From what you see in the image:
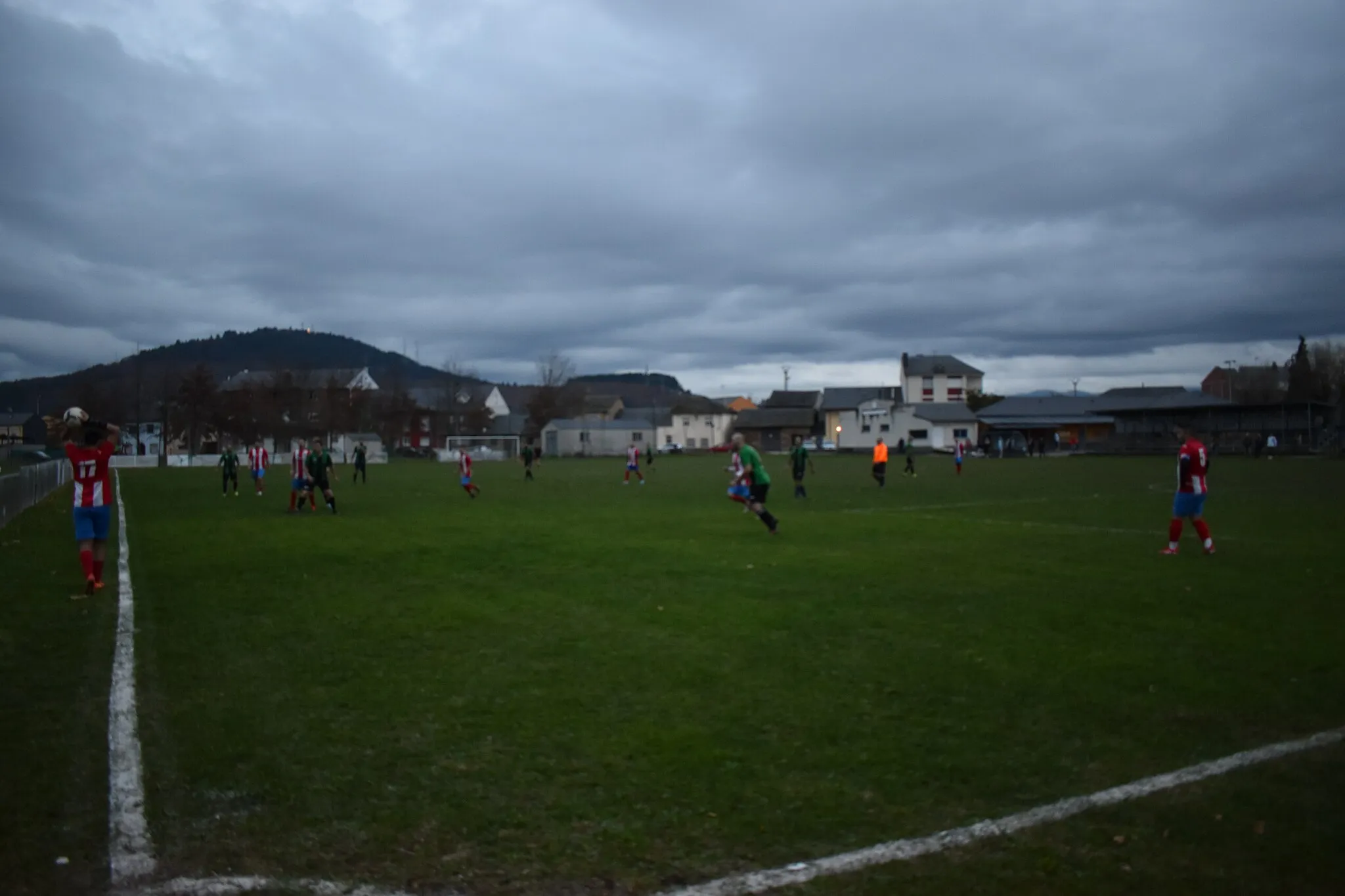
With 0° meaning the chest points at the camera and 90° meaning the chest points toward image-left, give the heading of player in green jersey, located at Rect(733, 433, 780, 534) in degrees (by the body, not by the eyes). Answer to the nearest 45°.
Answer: approximately 90°

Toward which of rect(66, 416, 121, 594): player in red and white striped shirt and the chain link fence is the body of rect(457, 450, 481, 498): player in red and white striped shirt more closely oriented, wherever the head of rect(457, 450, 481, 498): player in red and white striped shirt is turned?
the chain link fence

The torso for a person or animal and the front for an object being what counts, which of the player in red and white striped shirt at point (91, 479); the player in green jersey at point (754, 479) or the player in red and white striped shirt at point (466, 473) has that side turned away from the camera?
the player in red and white striped shirt at point (91, 479)

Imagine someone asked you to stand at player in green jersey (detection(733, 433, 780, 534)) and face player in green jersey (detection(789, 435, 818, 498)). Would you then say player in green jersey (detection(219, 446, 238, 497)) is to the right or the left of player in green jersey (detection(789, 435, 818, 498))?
left

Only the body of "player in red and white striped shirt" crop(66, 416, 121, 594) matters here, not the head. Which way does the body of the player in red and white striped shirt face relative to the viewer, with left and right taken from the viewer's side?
facing away from the viewer

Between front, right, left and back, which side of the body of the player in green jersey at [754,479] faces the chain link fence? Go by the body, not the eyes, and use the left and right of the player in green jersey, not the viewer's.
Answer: front

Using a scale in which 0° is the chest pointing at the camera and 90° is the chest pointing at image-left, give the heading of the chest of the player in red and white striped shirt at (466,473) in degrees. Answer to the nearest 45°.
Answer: approximately 90°

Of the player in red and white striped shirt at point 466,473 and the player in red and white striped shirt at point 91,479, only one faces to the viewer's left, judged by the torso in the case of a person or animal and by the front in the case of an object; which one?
the player in red and white striped shirt at point 466,473

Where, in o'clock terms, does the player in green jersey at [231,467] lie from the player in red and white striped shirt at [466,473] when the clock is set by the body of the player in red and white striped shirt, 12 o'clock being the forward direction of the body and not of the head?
The player in green jersey is roughly at 1 o'clock from the player in red and white striped shirt.

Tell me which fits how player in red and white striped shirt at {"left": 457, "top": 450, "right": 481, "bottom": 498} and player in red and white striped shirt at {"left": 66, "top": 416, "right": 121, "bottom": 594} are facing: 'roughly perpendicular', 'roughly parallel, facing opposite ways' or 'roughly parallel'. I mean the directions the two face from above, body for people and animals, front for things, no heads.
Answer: roughly perpendicular
